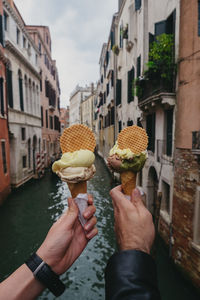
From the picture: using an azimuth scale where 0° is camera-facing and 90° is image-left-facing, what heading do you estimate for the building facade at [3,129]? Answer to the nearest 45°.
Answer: approximately 270°
